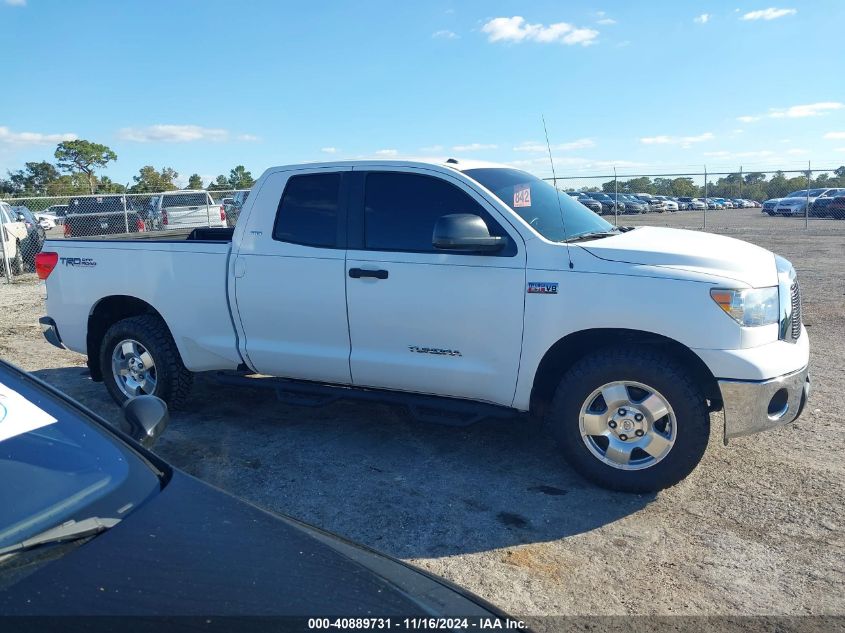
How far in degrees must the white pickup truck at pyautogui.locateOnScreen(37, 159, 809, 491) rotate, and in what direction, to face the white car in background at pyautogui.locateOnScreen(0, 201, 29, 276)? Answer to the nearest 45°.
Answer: approximately 180°

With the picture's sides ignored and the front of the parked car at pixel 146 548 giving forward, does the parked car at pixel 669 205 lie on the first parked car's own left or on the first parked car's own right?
on the first parked car's own left
